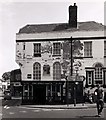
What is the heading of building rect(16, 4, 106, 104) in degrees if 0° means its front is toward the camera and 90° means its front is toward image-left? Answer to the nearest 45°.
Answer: approximately 0°
